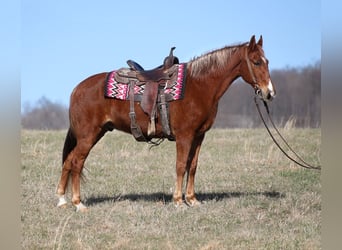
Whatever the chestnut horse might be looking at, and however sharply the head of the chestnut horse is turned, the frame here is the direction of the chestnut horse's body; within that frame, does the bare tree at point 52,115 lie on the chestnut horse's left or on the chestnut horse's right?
on the chestnut horse's left

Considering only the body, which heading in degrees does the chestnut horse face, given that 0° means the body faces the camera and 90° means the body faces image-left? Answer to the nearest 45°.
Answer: approximately 270°
